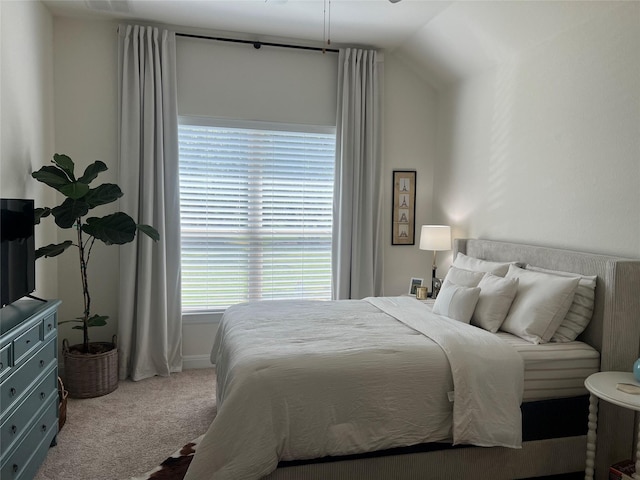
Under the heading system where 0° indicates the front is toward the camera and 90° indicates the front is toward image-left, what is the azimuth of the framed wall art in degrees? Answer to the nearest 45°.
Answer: approximately 0°

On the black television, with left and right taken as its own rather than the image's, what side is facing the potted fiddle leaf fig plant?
left

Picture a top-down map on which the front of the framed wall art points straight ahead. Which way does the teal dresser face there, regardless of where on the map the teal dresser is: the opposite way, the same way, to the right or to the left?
to the left

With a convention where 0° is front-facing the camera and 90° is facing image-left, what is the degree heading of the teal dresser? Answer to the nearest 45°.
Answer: approximately 315°

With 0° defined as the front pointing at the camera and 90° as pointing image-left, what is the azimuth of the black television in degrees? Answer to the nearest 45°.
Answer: approximately 315°

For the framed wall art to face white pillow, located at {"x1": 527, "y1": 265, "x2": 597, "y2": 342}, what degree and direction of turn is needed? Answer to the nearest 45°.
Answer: approximately 45° to its left

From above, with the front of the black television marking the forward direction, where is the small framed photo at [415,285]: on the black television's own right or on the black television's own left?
on the black television's own left

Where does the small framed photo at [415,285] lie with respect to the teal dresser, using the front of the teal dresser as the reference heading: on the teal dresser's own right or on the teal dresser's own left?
on the teal dresser's own left

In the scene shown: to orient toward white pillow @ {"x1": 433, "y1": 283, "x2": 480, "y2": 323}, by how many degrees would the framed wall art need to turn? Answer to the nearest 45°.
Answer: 0° — it already faces it

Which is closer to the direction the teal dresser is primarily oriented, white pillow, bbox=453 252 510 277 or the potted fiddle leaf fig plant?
the white pillow
